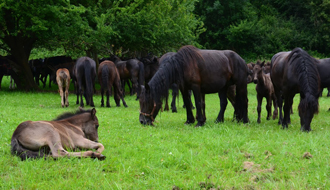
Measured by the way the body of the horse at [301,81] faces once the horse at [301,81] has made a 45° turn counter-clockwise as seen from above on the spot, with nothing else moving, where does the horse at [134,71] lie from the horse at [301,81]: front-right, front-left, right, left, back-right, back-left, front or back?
back-left

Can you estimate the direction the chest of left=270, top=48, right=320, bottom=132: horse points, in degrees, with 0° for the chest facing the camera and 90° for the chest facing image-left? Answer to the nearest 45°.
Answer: approximately 315°

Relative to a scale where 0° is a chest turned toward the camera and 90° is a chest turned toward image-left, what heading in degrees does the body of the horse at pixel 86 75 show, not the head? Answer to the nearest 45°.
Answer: approximately 180°

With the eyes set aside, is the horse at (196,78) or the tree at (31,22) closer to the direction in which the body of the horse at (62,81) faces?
the tree

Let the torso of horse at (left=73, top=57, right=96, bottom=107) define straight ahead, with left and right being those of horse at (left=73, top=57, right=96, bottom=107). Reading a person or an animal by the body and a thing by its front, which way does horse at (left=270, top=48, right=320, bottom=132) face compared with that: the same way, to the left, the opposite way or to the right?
the opposite way

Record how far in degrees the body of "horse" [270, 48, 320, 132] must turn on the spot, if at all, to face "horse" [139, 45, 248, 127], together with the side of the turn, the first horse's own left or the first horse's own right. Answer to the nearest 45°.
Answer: approximately 135° to the first horse's own right

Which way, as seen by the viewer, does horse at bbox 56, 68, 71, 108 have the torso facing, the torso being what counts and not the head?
away from the camera

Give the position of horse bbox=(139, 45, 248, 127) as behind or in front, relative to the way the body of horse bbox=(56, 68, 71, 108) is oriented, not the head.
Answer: behind

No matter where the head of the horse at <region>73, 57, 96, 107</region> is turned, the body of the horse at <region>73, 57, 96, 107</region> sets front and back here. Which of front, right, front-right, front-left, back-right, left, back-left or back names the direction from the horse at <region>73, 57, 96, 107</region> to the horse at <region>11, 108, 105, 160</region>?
back
